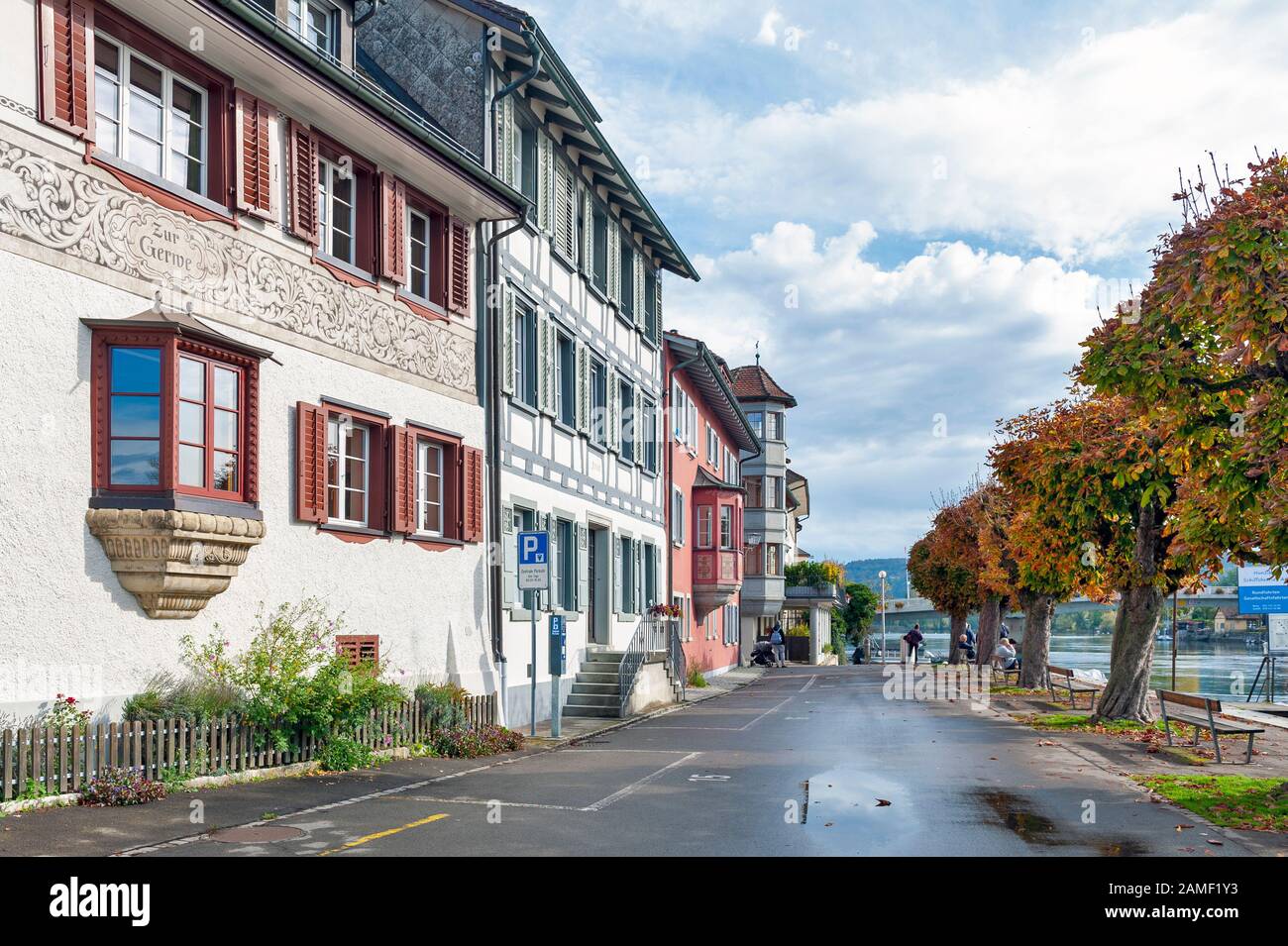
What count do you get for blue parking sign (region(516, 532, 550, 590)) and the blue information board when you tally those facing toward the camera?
2

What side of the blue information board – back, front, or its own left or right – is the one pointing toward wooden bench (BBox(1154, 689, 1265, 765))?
front

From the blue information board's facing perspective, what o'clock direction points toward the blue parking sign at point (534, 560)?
The blue parking sign is roughly at 1 o'clock from the blue information board.

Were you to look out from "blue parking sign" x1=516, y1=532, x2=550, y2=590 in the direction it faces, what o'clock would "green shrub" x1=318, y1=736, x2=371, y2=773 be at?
The green shrub is roughly at 1 o'clock from the blue parking sign.

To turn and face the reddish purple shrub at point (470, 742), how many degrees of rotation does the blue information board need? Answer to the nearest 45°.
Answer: approximately 45° to its right

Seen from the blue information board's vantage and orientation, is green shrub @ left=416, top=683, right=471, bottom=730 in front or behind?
in front

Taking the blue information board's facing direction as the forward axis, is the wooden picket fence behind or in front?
in front

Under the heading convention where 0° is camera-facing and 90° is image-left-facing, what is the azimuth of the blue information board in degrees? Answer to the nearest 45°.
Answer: approximately 0°

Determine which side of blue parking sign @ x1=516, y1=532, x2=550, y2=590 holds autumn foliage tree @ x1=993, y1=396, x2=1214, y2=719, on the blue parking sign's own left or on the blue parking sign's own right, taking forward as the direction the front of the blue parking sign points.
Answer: on the blue parking sign's own left

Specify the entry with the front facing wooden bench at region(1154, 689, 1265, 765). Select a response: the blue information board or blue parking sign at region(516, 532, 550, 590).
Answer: the blue information board
